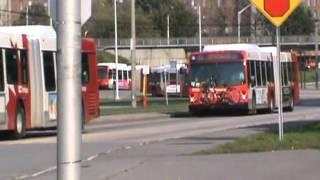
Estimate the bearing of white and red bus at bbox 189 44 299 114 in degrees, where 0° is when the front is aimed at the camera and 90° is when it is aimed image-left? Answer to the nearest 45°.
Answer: approximately 45°
